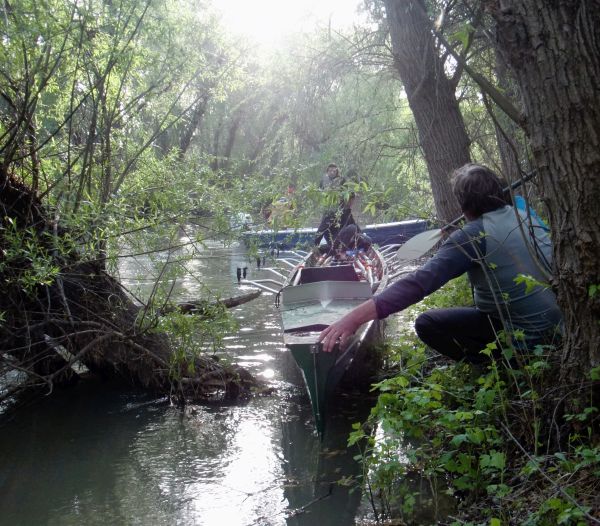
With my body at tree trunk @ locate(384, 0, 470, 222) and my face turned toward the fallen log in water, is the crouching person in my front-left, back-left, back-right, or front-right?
front-left

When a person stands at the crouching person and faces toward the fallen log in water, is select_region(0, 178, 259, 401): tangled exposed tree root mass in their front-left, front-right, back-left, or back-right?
front-left

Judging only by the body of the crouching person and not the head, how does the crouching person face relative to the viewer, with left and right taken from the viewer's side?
facing away from the viewer and to the left of the viewer

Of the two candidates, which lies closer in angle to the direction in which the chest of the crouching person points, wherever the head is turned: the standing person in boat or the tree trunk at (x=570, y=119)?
the standing person in boat

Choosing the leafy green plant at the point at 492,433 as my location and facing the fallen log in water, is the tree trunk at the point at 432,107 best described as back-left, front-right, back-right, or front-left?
front-right

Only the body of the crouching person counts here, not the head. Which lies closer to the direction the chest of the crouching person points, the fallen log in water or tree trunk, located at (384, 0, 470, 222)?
the fallen log in water

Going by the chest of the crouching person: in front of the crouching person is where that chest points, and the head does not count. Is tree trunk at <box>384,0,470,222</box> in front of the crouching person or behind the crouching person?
in front

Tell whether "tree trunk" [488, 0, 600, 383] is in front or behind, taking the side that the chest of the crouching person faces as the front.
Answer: behind

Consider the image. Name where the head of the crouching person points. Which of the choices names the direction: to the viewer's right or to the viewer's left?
to the viewer's left

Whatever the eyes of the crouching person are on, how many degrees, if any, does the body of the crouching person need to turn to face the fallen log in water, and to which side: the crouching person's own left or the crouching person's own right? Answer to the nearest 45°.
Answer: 0° — they already face it

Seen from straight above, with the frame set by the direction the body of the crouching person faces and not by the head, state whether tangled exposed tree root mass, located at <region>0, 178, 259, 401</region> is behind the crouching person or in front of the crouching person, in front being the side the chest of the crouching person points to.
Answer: in front

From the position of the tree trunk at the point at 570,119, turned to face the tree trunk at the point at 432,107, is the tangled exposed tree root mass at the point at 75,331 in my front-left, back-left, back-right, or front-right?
front-left
